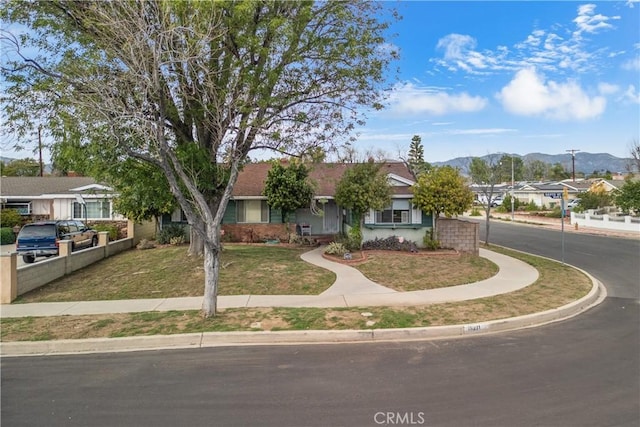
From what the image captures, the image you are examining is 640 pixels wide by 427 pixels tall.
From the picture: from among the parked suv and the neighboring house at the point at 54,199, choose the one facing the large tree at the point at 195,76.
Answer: the neighboring house

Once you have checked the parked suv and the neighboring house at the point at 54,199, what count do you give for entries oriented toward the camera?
1

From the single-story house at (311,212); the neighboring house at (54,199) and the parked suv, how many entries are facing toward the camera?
2

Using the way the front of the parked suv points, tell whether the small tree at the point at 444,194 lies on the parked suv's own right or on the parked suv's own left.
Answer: on the parked suv's own right
